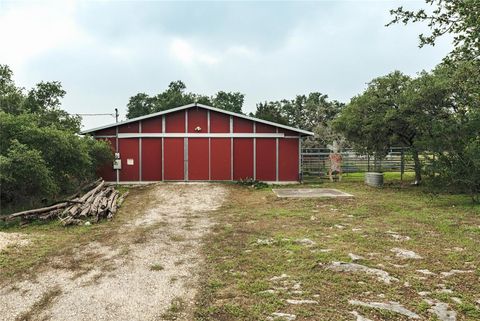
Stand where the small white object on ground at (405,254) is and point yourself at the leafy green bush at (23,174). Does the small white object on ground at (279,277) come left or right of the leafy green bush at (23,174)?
left

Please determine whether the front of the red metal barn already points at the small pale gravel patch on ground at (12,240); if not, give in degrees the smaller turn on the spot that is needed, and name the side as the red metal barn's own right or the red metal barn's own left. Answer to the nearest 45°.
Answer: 0° — it already faces it

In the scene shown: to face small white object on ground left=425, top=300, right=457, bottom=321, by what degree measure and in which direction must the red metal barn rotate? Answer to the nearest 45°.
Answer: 0° — it already faces it

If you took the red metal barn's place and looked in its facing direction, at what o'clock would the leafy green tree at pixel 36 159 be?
The leafy green tree is roughly at 1 o'clock from the red metal barn.

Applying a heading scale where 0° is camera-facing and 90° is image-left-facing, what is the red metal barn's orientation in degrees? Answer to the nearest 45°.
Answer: approximately 0°

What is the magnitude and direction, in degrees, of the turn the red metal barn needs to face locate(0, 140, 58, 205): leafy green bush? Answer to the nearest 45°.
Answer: approximately 45° to its right

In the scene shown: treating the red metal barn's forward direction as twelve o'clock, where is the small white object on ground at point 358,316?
The small white object on ground is roughly at 12 o'clock from the red metal barn.

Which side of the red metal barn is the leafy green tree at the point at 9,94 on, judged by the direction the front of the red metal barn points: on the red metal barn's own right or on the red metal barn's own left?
on the red metal barn's own right

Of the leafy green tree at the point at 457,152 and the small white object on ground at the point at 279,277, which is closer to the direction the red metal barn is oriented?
the small white object on ground

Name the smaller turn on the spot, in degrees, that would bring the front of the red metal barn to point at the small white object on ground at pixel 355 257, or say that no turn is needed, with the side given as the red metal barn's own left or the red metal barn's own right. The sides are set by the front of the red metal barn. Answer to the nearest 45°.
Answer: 0° — it already faces it
